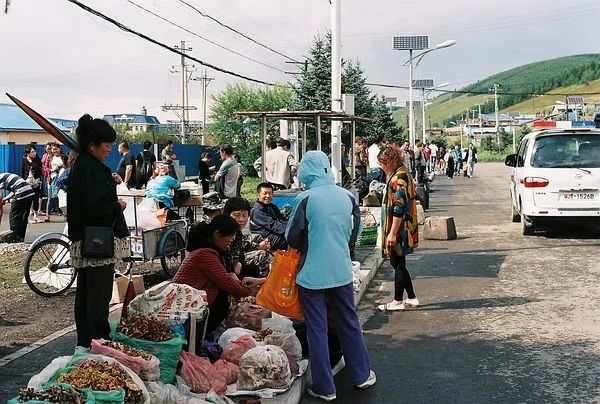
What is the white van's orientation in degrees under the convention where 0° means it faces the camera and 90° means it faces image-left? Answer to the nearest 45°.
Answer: approximately 180°

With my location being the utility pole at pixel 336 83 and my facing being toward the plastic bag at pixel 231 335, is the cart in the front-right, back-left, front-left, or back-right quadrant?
front-right

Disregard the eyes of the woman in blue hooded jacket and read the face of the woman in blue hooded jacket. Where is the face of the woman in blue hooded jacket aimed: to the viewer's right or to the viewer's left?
to the viewer's left

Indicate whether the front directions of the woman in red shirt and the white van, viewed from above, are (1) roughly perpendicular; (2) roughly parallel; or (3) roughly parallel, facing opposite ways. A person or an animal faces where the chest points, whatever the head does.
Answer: roughly perpendicular

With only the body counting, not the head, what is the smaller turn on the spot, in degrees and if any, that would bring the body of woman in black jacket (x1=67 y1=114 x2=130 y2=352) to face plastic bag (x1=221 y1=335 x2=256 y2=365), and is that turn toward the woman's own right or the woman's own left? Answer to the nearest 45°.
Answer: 0° — they already face it

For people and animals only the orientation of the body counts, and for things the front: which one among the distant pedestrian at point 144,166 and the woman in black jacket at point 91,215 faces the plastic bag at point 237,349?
the woman in black jacket

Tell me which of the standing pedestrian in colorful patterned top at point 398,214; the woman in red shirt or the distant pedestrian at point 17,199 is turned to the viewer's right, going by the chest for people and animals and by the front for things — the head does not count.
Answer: the woman in red shirt

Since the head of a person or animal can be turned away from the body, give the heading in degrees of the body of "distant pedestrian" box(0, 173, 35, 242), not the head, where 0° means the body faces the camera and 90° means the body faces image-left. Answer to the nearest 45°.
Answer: approximately 90°

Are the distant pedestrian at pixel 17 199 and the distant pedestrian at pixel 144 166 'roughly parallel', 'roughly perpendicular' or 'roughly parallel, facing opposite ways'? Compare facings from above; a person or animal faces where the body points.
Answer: roughly perpendicular

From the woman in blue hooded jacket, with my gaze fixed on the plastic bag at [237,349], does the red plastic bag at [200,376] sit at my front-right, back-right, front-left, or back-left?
front-left

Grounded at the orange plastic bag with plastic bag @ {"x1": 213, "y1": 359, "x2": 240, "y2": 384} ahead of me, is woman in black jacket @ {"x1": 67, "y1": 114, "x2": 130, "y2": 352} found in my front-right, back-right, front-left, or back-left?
front-right

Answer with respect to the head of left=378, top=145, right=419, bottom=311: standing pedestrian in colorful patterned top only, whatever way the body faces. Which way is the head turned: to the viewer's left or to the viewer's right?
to the viewer's left

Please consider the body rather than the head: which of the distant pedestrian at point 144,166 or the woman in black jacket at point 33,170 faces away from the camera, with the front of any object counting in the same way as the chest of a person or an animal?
the distant pedestrian

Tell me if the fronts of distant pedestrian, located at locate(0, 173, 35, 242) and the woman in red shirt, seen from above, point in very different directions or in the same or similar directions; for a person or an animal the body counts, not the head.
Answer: very different directions

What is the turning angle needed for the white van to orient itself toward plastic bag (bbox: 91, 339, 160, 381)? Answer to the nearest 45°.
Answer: approximately 180°

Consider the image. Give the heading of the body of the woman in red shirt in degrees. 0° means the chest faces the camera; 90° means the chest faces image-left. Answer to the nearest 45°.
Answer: approximately 270°
